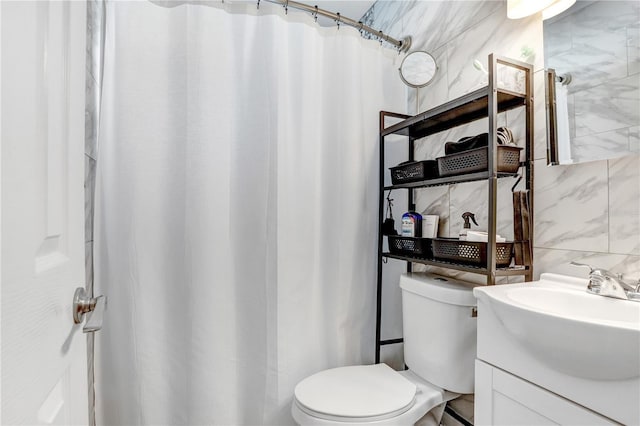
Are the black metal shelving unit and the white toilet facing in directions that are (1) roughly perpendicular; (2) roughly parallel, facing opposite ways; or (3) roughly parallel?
roughly parallel

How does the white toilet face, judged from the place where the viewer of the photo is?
facing the viewer and to the left of the viewer

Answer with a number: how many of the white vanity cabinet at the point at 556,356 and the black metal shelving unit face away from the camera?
0

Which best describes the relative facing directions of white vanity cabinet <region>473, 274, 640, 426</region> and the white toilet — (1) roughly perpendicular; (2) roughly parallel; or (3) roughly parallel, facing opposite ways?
roughly parallel

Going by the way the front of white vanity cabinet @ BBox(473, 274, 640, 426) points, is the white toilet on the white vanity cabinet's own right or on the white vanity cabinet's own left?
on the white vanity cabinet's own right

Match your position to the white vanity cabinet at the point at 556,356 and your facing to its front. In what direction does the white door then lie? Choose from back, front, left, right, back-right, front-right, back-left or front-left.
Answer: front

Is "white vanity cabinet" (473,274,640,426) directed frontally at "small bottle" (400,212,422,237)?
no

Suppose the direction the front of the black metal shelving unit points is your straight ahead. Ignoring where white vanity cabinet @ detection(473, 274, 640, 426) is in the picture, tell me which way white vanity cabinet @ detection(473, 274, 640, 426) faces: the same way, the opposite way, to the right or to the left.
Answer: the same way

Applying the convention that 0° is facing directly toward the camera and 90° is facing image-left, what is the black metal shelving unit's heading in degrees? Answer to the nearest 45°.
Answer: approximately 45°

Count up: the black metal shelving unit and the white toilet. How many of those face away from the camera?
0
